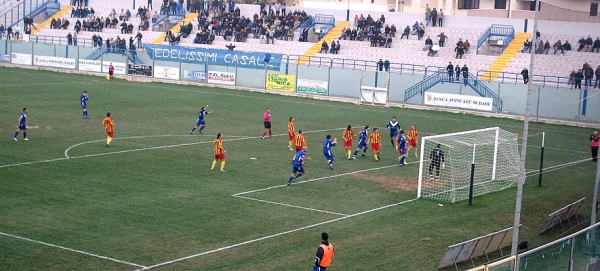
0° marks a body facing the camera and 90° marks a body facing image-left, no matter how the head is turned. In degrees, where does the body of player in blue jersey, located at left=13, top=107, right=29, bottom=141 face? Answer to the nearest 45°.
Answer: approximately 270°

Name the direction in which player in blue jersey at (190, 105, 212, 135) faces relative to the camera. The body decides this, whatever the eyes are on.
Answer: to the viewer's right

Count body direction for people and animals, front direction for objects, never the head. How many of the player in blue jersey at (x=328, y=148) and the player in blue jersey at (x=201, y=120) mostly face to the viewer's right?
2

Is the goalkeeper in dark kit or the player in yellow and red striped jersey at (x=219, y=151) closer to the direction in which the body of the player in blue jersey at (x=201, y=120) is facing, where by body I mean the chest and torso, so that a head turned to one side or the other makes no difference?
the goalkeeper in dark kit

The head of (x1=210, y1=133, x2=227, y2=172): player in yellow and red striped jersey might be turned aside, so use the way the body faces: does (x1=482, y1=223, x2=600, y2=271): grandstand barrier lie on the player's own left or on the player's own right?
on the player's own right

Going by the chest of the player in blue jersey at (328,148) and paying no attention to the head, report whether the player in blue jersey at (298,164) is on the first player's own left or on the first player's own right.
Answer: on the first player's own right

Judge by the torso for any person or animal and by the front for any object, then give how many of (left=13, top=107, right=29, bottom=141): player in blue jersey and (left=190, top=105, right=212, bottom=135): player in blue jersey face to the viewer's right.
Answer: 2

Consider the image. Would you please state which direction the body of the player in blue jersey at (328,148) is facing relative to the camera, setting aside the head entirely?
to the viewer's right

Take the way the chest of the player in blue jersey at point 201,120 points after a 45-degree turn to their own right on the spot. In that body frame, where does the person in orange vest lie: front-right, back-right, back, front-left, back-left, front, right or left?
front-right

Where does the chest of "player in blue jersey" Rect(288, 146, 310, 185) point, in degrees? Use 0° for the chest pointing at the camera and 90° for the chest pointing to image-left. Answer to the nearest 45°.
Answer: approximately 225°

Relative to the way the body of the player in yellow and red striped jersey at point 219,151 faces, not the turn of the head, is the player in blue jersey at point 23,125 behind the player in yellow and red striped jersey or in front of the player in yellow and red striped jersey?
behind
